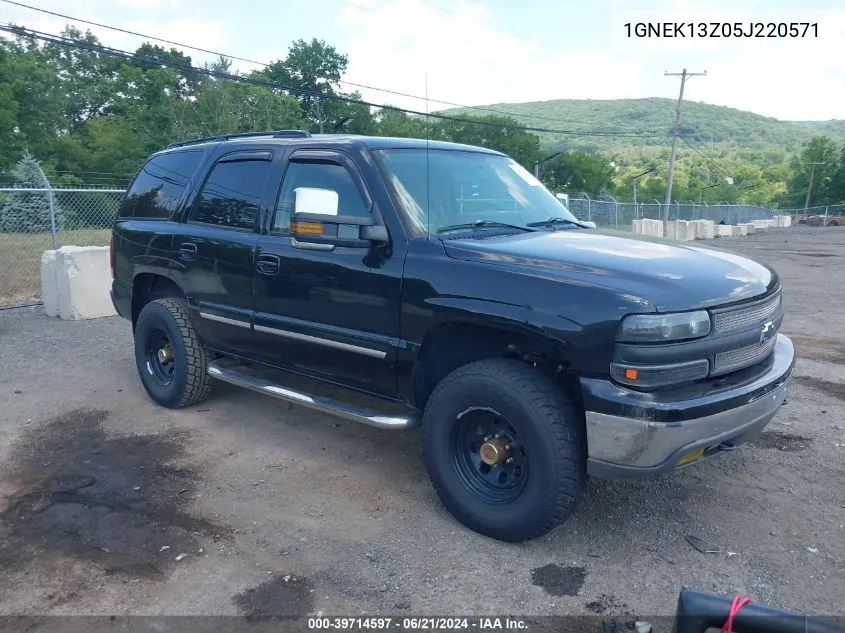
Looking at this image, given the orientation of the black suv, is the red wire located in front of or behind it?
in front

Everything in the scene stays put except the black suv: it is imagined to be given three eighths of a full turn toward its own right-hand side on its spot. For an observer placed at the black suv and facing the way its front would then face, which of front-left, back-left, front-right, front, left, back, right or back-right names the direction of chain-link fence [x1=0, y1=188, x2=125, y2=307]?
front-right

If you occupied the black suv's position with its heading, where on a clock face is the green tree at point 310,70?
The green tree is roughly at 7 o'clock from the black suv.

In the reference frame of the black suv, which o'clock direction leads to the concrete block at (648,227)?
The concrete block is roughly at 8 o'clock from the black suv.

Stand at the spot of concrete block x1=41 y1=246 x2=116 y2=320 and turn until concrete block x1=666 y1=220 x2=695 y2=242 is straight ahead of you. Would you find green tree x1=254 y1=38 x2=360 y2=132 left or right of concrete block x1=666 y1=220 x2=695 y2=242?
left

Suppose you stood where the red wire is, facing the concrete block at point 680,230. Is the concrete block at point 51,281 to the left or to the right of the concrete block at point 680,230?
left

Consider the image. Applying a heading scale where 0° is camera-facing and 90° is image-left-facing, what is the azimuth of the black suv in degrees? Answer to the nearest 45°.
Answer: approximately 315°

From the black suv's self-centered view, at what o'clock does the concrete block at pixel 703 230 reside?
The concrete block is roughly at 8 o'clock from the black suv.

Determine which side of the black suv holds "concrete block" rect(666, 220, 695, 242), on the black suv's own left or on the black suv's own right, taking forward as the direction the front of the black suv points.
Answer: on the black suv's own left

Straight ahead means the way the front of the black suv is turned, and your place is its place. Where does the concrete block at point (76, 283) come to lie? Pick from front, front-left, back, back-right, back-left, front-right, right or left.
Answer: back

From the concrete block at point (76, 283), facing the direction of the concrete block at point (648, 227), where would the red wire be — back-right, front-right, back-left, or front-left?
back-right

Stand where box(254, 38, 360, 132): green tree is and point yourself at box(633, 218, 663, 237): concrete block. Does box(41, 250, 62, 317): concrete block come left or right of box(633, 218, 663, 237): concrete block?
right

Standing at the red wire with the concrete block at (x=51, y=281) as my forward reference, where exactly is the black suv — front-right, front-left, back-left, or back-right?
front-right

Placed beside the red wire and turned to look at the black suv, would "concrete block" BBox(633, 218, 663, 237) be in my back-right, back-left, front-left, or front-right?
front-right

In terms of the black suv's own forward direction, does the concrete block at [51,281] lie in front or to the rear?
to the rear
